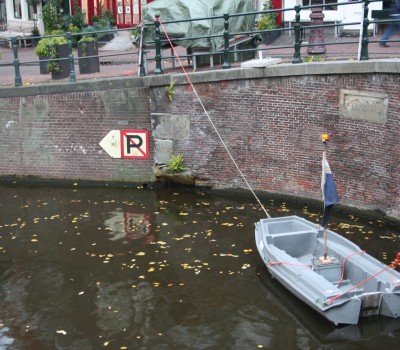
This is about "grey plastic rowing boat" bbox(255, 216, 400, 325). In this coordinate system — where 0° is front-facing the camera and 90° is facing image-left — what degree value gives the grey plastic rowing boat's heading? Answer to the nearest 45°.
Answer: approximately 135°

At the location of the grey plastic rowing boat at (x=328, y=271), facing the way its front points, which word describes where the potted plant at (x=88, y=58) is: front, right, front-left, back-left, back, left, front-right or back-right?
front

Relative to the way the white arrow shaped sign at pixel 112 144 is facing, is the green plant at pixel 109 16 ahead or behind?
behind

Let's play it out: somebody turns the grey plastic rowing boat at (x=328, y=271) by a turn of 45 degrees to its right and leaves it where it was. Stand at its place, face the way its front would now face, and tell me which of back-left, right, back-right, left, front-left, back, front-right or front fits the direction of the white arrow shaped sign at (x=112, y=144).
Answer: front-left

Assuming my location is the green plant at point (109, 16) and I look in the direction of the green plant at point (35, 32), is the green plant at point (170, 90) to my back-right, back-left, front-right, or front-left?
back-left

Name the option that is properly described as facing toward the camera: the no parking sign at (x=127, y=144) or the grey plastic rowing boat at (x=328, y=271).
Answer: the no parking sign

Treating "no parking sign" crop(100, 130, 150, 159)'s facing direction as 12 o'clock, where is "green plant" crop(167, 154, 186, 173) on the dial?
The green plant is roughly at 10 o'clock from the no parking sign.

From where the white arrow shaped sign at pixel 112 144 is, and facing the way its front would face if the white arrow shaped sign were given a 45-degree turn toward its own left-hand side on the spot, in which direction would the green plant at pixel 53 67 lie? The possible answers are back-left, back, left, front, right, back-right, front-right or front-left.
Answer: back

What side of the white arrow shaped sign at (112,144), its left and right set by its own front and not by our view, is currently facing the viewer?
front

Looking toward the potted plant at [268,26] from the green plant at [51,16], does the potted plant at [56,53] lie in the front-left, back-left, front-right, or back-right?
front-right

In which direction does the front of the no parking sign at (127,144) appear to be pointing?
toward the camera

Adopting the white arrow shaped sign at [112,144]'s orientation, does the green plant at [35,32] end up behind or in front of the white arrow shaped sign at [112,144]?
behind

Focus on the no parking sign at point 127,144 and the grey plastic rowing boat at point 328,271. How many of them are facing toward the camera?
1

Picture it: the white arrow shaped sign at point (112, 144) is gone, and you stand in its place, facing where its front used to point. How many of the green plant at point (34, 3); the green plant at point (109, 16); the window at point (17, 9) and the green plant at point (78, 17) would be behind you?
4

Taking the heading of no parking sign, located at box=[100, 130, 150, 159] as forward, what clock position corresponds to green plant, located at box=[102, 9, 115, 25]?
The green plant is roughly at 6 o'clock from the no parking sign.

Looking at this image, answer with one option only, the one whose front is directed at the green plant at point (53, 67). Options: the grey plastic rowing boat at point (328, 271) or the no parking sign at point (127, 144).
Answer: the grey plastic rowing boat

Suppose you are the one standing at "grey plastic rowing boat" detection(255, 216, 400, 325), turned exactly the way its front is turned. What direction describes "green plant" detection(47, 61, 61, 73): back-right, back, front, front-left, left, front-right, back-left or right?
front

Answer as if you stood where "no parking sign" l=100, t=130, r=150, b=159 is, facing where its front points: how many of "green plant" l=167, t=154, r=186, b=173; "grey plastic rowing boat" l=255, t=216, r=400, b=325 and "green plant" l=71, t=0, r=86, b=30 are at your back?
1

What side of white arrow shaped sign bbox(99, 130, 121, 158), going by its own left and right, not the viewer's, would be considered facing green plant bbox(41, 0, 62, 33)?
back
